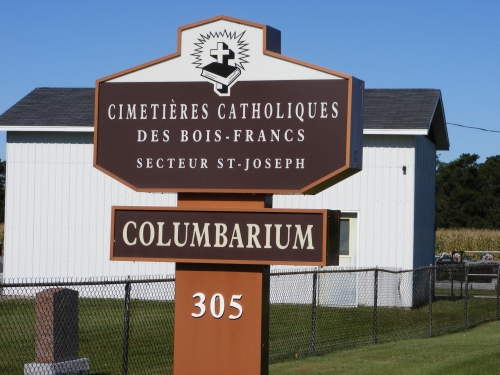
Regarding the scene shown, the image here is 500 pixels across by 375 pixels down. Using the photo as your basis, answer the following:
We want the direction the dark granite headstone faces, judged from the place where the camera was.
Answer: facing the viewer and to the right of the viewer

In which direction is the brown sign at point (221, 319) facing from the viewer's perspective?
toward the camera

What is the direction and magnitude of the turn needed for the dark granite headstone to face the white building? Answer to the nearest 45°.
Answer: approximately 135° to its left

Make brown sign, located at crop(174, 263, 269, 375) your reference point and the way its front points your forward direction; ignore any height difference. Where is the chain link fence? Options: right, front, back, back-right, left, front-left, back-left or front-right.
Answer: back

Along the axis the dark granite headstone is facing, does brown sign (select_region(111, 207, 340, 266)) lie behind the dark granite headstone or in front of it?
in front

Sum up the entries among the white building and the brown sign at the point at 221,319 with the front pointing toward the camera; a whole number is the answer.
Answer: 2

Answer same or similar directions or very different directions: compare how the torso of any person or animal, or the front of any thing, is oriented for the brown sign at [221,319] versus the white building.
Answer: same or similar directions

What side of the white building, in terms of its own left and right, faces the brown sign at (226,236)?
front

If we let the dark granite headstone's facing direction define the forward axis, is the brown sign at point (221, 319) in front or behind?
in front

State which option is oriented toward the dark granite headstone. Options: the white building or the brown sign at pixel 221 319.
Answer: the white building
